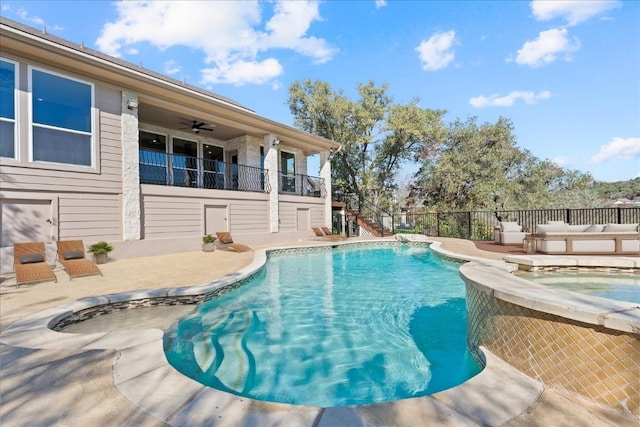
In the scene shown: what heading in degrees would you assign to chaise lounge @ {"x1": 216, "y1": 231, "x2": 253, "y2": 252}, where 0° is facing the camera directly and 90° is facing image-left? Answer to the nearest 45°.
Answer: approximately 315°

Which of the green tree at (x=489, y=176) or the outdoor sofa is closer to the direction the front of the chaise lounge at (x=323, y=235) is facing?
the outdoor sofa

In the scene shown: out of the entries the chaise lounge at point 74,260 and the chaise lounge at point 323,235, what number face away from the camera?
0

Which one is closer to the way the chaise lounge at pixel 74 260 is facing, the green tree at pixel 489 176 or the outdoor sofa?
the outdoor sofa

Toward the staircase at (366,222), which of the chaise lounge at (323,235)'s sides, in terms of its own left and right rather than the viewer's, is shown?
left

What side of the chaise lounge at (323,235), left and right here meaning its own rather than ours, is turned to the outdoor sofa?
front

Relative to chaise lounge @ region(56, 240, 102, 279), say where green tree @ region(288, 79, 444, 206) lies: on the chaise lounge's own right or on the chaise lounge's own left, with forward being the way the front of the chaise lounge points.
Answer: on the chaise lounge's own left

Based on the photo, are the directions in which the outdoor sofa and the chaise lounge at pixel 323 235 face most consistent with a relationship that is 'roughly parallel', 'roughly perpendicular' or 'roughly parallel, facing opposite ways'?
roughly perpendicular
